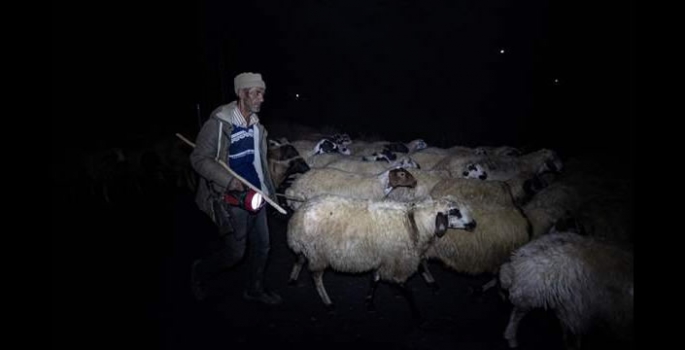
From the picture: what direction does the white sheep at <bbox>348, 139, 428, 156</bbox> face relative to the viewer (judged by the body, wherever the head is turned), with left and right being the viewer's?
facing to the right of the viewer

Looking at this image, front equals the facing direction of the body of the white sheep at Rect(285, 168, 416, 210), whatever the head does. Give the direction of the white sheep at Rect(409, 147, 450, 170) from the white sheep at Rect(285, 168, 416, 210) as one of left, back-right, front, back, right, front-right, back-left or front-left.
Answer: front-left

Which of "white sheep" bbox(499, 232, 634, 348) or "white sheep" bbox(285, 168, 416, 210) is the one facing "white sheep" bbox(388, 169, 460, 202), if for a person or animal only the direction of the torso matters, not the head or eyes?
"white sheep" bbox(285, 168, 416, 210)

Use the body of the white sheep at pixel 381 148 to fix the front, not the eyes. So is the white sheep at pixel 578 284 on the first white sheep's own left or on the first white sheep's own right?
on the first white sheep's own right

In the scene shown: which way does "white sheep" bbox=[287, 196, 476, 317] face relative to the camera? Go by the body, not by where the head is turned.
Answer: to the viewer's right

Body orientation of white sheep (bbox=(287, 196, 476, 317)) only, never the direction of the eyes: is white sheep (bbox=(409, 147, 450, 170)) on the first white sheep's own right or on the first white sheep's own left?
on the first white sheep's own left

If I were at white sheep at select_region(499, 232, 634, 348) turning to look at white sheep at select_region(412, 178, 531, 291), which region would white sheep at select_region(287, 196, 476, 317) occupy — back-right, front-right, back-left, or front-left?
front-left

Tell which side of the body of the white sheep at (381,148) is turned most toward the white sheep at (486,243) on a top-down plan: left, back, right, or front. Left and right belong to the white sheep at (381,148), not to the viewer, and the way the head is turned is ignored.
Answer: right

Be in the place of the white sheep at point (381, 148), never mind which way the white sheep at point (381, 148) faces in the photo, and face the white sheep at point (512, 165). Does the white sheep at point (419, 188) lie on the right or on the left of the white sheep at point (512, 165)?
right

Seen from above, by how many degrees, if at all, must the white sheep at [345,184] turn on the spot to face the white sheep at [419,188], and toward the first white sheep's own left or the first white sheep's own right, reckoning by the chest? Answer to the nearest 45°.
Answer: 0° — it already faces it

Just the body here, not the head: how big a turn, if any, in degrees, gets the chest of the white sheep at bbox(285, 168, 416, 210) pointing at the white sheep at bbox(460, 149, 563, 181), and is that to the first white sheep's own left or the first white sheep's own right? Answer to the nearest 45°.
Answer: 0° — it already faces it

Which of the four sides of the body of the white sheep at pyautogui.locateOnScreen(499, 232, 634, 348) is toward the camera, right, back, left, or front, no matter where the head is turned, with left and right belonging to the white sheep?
right

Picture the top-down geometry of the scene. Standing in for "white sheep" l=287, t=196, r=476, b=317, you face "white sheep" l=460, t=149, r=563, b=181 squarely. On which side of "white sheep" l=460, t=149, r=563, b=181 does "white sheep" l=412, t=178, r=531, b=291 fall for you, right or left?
right
